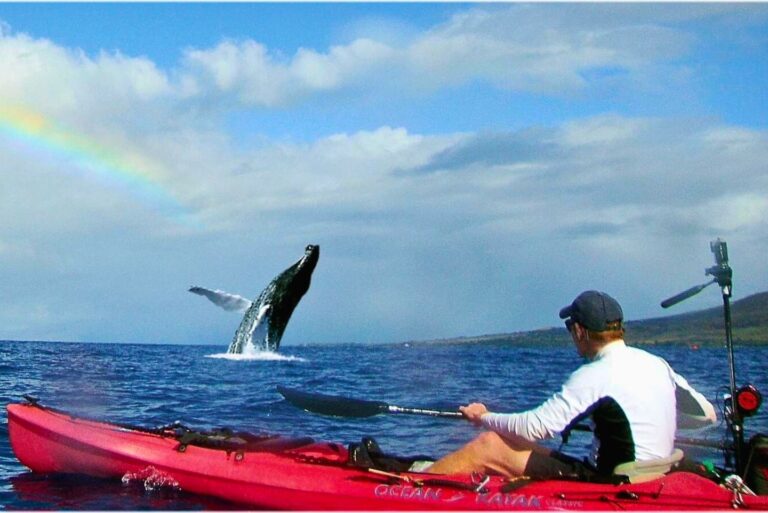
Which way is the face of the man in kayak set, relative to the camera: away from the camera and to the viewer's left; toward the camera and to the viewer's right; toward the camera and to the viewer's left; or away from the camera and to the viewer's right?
away from the camera and to the viewer's left

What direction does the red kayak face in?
to the viewer's left

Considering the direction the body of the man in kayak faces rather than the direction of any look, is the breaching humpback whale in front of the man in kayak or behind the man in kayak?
in front

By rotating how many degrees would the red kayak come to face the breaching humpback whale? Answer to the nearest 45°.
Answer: approximately 90° to its right

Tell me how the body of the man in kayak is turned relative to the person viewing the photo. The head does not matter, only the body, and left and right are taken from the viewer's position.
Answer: facing away from the viewer and to the left of the viewer
